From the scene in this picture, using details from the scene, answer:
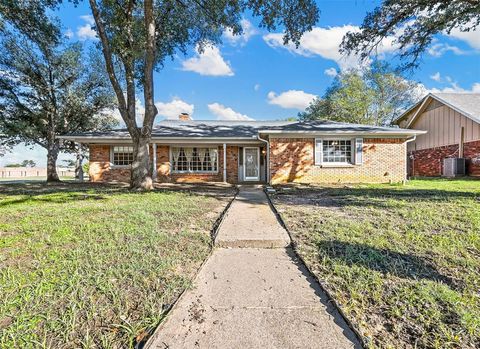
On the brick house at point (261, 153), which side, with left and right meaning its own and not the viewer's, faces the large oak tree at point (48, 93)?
right

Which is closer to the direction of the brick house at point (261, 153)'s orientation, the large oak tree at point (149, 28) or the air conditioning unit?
the large oak tree

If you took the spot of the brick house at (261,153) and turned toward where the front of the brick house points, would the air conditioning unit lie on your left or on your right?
on your left

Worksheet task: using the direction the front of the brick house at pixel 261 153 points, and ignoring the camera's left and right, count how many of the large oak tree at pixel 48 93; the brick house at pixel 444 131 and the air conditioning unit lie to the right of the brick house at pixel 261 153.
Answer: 1

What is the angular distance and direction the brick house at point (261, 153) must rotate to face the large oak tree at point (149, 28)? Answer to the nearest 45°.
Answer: approximately 45° to its right

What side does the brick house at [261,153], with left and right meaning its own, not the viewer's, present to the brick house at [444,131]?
left

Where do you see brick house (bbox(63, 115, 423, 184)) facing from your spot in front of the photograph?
facing the viewer

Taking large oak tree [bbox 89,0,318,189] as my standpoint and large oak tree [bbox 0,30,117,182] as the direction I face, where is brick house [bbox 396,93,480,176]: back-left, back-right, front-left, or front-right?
back-right
